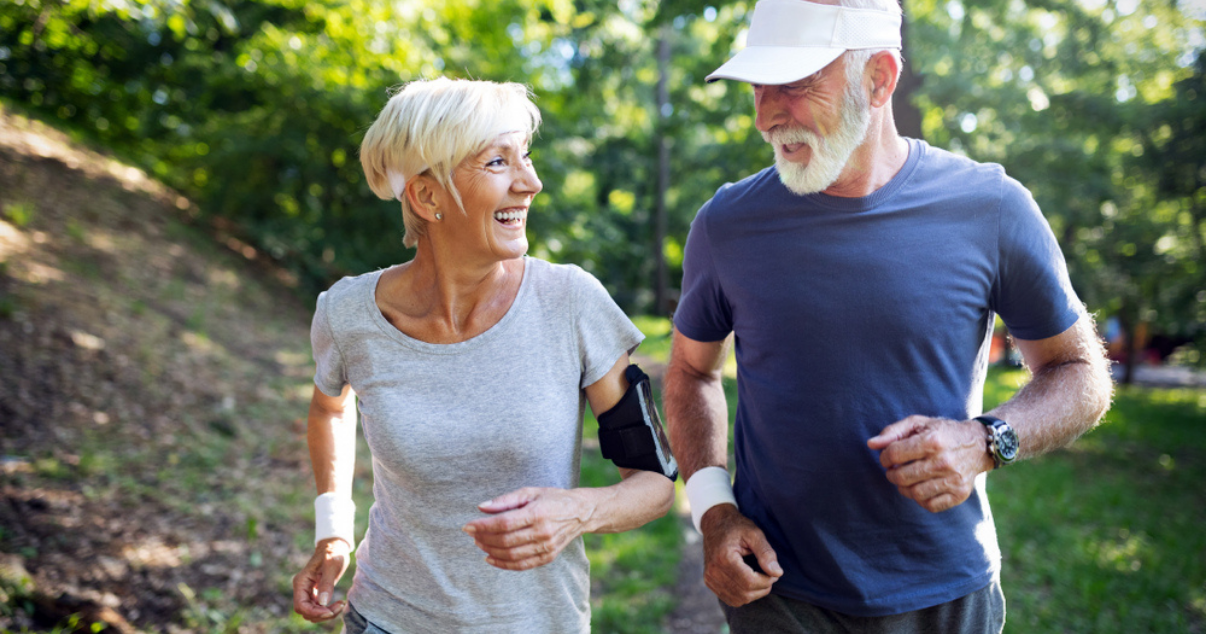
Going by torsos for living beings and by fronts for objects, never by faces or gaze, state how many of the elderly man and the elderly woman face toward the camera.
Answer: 2

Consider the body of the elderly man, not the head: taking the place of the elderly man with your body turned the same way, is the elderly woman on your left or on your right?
on your right

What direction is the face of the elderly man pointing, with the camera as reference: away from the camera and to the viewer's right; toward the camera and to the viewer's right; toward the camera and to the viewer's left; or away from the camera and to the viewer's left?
toward the camera and to the viewer's left

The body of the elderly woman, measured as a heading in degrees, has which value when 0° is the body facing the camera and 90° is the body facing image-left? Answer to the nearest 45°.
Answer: approximately 0°

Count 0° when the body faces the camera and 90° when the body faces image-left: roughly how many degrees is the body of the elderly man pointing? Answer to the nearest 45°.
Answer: approximately 0°

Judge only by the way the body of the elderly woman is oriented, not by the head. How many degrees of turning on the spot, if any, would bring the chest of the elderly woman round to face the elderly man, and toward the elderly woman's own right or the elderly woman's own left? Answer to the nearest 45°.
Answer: approximately 90° to the elderly woman's own left

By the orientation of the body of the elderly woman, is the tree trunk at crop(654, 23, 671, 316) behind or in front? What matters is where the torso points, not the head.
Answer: behind

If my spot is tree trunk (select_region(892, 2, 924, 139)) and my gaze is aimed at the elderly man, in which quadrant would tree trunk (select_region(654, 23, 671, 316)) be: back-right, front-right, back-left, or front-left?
back-right

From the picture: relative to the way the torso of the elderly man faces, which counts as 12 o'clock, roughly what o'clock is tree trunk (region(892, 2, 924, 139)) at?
The tree trunk is roughly at 6 o'clock from the elderly man.

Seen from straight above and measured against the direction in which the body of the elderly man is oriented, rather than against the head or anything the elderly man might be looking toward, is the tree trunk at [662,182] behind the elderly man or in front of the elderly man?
behind

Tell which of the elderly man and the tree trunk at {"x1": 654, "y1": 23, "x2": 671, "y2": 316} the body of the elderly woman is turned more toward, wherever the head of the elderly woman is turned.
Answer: the elderly man
